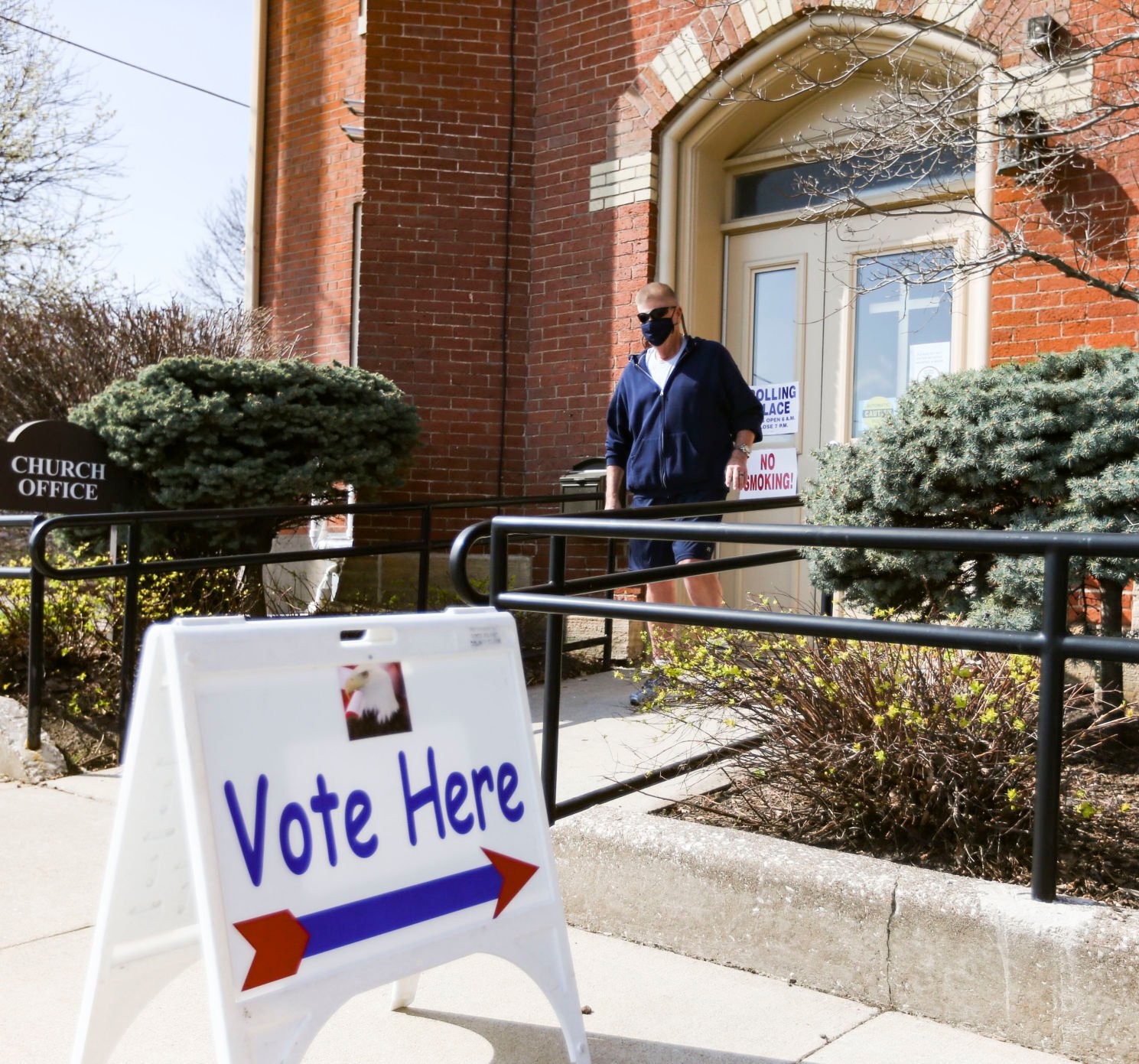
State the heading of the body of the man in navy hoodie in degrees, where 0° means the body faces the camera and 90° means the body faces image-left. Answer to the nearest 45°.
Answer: approximately 45°

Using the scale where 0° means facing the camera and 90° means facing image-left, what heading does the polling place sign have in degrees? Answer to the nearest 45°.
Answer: approximately 45°

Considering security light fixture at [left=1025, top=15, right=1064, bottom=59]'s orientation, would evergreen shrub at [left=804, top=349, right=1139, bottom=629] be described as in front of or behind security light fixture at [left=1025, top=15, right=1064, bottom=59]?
in front

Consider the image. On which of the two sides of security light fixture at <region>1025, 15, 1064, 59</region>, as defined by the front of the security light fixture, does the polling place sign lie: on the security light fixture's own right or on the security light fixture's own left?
on the security light fixture's own right

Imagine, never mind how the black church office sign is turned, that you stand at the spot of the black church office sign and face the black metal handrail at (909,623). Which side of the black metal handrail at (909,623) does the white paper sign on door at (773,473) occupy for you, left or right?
left

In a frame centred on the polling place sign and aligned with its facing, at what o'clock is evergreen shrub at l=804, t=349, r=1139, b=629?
The evergreen shrub is roughly at 10 o'clock from the polling place sign.

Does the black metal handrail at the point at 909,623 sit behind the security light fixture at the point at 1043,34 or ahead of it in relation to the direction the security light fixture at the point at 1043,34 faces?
ahead

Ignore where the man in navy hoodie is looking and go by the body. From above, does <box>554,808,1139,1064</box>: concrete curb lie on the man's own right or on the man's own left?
on the man's own left

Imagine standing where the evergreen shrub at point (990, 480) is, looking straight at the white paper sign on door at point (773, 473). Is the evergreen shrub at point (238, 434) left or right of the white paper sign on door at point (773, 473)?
left

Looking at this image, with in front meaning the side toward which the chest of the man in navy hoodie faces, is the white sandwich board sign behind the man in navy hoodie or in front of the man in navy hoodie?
in front
